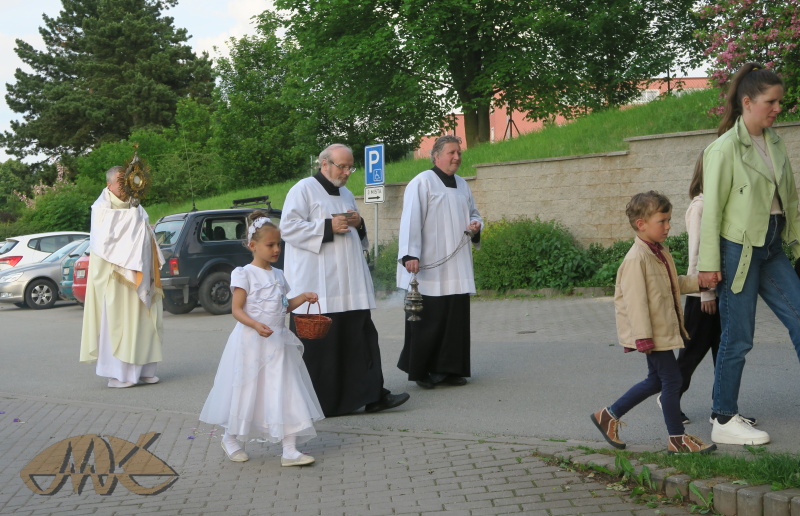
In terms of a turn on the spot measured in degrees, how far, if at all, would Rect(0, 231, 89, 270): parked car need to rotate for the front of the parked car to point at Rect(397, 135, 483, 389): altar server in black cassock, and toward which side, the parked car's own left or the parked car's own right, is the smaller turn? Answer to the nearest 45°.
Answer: approximately 135° to the parked car's own right

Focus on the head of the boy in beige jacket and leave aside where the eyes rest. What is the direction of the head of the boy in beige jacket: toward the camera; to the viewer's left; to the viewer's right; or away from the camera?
to the viewer's right

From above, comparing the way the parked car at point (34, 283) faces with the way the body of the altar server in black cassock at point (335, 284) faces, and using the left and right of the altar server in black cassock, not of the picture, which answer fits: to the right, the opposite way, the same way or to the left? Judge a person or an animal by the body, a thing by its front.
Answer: to the right

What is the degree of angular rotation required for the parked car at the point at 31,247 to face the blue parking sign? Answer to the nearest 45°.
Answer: approximately 90° to its right

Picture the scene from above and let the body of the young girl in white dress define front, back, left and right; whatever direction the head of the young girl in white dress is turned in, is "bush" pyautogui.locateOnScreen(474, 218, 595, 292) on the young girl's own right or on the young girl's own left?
on the young girl's own left

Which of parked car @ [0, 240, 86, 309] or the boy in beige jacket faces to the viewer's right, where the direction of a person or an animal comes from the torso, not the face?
the boy in beige jacket

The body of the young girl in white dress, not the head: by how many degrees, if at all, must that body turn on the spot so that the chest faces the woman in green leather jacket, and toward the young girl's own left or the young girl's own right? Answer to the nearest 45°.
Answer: approximately 45° to the young girl's own left

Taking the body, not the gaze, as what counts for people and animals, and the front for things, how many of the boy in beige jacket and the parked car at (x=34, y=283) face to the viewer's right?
1

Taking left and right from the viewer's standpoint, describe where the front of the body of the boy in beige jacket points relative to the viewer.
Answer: facing to the right of the viewer
